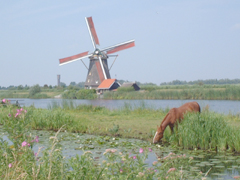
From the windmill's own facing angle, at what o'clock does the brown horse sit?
The brown horse is roughly at 12 o'clock from the windmill.

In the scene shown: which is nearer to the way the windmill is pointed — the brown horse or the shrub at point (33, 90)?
the brown horse

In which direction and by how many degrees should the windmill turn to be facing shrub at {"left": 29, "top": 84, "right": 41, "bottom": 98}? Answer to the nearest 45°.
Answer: approximately 135° to its right

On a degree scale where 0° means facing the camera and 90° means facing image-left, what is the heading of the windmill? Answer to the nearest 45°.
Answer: approximately 0°

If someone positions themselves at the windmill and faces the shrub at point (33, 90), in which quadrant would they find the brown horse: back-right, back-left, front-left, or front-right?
back-left
